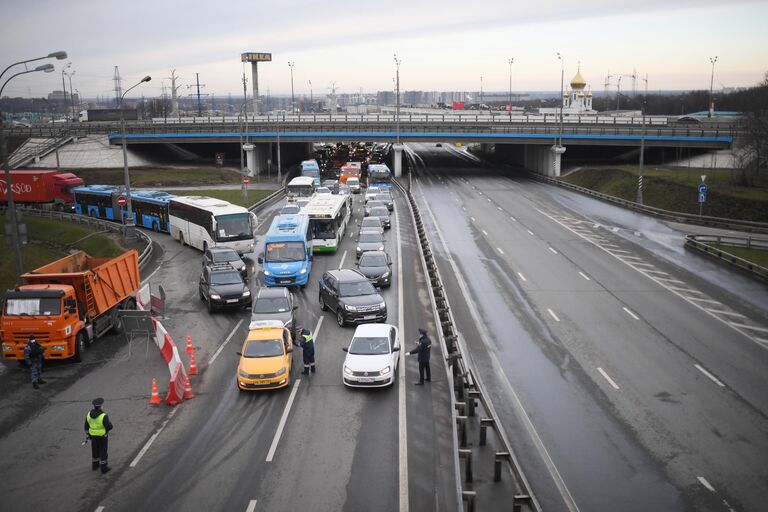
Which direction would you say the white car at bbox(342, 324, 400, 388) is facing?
toward the camera

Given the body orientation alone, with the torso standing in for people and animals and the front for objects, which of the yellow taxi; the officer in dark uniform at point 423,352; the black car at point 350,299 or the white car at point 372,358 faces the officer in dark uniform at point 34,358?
the officer in dark uniform at point 423,352

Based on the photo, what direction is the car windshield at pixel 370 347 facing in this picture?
toward the camera

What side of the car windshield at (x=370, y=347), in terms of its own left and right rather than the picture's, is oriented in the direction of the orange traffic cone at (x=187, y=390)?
right

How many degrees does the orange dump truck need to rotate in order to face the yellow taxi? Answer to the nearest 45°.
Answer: approximately 90° to its left

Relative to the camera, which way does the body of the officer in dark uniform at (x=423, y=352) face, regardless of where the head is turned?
to the viewer's left

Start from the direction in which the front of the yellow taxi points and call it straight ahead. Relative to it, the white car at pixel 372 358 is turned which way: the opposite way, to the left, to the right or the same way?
the same way

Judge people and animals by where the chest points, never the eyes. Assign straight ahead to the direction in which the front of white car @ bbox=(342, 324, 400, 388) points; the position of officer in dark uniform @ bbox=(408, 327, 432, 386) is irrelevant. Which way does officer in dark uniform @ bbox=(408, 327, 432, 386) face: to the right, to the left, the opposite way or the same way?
to the right

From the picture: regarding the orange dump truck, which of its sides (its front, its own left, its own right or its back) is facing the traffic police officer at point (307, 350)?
left

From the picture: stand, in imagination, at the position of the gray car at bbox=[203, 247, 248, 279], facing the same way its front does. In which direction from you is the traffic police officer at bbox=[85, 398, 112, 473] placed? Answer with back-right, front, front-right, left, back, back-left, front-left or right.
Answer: front-right

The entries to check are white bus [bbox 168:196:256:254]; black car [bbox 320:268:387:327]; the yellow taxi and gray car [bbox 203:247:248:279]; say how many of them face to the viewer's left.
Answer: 0

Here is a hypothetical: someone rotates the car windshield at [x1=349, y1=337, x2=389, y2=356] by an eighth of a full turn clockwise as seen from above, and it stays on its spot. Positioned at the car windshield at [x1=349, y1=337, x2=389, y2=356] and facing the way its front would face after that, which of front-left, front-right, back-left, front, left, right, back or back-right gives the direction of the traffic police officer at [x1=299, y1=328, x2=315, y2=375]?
front-right

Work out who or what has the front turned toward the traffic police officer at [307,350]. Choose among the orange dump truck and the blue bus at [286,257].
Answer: the blue bus

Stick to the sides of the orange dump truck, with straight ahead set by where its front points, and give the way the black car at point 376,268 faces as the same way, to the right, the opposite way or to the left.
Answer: the same way

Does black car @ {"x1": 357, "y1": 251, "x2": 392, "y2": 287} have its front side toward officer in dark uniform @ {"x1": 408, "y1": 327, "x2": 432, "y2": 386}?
yes

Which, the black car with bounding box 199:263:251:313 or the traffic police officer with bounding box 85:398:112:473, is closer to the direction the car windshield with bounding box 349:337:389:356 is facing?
the traffic police officer
